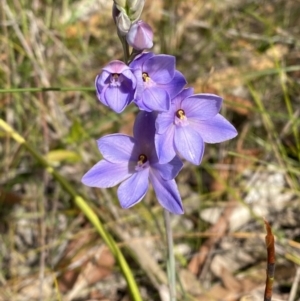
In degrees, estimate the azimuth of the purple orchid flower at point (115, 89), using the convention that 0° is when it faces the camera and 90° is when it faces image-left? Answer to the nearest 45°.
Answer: approximately 0°
